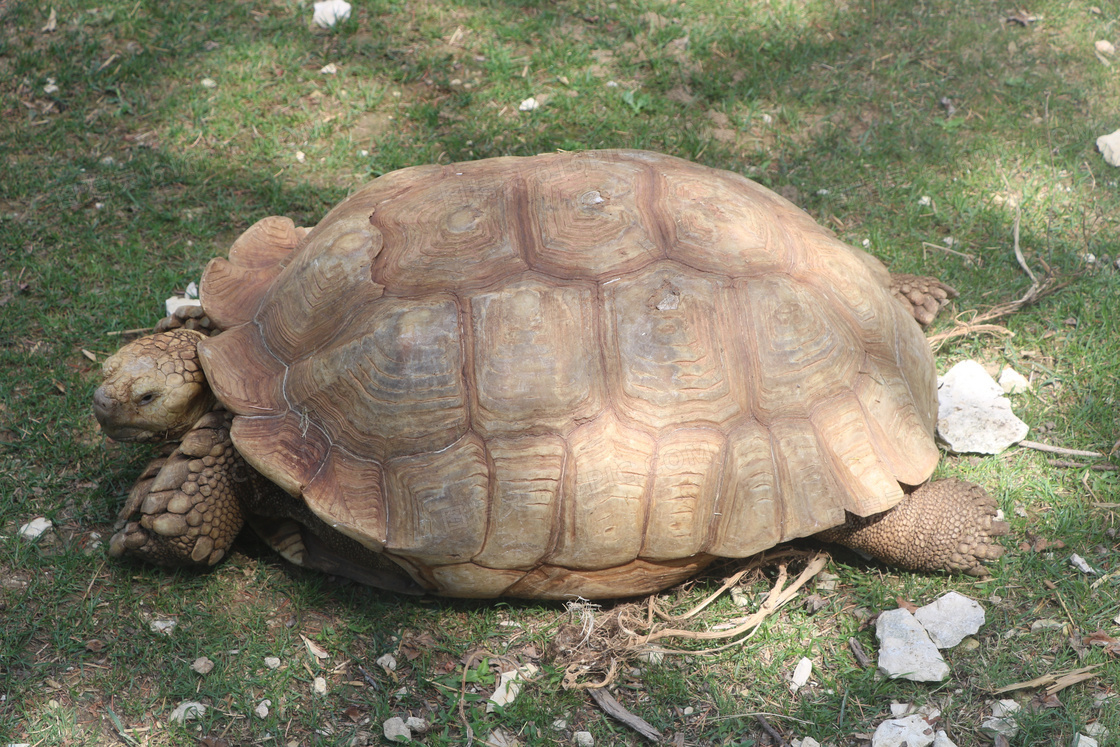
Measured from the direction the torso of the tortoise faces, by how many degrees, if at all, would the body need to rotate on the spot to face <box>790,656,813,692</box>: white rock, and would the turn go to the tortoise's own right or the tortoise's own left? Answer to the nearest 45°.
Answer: approximately 135° to the tortoise's own left

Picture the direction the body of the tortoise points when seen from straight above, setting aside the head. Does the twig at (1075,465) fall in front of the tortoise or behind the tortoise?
behind

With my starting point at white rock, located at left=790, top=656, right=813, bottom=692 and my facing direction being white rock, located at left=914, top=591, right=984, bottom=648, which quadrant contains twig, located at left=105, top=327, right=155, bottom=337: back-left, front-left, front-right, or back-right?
back-left

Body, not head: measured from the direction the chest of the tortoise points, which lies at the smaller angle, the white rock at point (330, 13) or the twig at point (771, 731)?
the white rock

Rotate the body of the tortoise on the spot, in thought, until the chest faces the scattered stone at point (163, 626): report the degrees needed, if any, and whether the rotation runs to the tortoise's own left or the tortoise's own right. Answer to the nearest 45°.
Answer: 0° — it already faces it

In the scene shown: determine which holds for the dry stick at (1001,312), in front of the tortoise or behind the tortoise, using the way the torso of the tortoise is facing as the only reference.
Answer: behind

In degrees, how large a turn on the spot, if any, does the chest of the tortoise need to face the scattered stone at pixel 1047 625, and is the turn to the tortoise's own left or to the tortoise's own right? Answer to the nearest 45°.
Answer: approximately 180°

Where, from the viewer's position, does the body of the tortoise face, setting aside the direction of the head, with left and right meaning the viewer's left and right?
facing to the left of the viewer

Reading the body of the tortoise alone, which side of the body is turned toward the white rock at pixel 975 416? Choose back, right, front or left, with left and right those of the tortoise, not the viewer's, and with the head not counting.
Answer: back

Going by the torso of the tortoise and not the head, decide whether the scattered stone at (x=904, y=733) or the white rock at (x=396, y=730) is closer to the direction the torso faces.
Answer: the white rock

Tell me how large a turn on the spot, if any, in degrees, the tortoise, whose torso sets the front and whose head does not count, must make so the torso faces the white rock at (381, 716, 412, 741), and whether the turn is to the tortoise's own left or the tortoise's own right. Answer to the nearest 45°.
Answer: approximately 45° to the tortoise's own left

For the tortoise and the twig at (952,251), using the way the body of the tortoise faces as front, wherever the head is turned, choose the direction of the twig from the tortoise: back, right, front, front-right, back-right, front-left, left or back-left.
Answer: back-right
